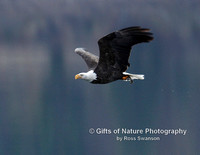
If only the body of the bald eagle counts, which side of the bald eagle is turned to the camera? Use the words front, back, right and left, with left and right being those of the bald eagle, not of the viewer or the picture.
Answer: left
